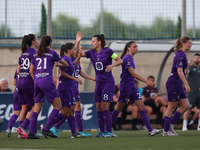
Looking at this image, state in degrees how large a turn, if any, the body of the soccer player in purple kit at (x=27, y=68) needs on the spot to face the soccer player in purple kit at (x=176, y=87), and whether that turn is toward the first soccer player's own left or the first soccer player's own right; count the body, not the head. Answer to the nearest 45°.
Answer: approximately 45° to the first soccer player's own right

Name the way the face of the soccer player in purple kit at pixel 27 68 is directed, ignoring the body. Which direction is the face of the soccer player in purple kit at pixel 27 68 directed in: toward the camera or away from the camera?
away from the camera

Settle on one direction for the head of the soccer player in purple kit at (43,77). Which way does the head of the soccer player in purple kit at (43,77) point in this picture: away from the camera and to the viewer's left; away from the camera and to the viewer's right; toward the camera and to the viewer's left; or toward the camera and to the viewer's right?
away from the camera and to the viewer's right

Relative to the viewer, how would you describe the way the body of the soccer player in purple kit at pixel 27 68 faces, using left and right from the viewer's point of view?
facing away from the viewer and to the right of the viewer

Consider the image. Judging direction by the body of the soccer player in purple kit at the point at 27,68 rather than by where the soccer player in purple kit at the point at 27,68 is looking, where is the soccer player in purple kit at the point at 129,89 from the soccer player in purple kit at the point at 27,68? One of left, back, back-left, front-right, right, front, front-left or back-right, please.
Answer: front-right

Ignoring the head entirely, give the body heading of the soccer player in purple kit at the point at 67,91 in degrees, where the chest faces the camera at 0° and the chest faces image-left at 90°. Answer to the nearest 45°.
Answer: approximately 270°

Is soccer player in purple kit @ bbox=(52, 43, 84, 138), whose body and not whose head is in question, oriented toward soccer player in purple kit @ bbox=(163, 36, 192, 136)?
yes

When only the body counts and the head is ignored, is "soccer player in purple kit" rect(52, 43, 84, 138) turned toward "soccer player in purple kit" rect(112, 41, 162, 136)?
yes
